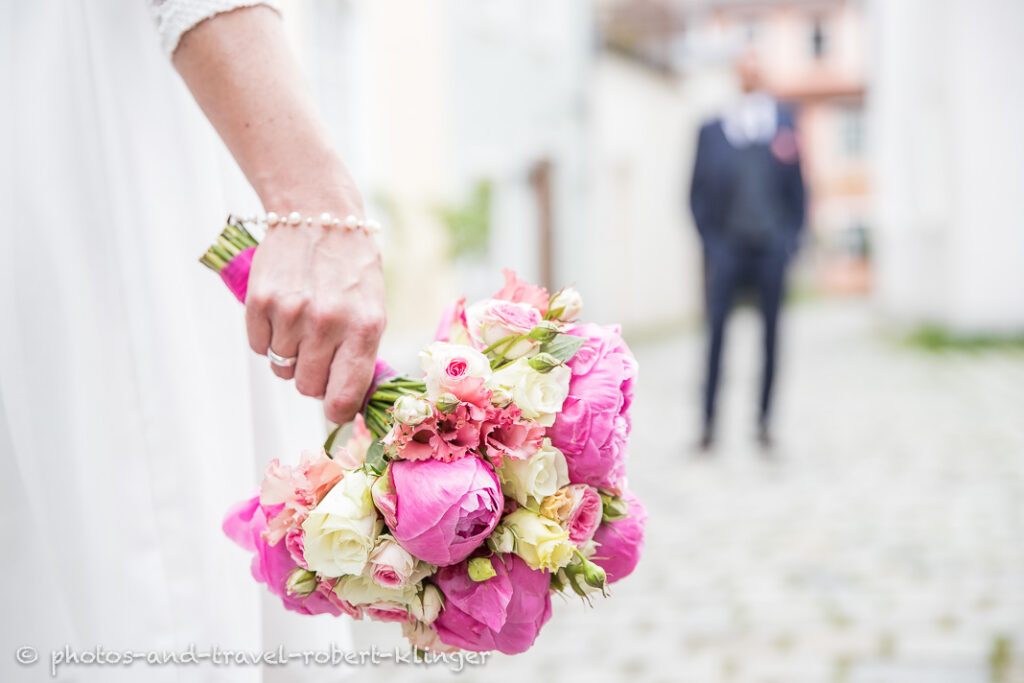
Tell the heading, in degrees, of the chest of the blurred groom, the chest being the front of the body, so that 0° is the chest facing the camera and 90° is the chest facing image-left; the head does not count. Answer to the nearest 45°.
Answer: approximately 0°
